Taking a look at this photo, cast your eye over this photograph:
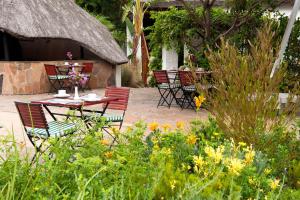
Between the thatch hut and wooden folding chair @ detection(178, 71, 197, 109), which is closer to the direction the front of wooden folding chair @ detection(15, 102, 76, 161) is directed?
the wooden folding chair

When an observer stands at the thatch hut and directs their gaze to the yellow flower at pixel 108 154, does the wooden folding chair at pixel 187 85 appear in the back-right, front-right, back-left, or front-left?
front-left

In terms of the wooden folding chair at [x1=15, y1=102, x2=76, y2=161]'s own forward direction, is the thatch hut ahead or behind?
ahead

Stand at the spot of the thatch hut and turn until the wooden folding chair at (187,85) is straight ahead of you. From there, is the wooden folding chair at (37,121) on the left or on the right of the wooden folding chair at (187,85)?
right

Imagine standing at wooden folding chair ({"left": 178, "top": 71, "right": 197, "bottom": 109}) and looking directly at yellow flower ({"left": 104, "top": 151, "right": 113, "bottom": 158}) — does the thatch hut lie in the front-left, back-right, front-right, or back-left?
back-right

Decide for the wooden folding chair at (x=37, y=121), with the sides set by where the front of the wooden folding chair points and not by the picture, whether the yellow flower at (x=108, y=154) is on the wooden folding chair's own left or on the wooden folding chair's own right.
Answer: on the wooden folding chair's own right

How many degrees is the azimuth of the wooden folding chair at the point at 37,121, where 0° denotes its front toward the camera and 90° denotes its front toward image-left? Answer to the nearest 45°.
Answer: approximately 225°

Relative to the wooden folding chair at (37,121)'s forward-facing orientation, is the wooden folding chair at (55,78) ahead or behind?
ahead

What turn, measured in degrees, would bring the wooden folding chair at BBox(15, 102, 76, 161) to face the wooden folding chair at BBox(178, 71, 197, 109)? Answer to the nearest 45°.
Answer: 0° — it already faces it
